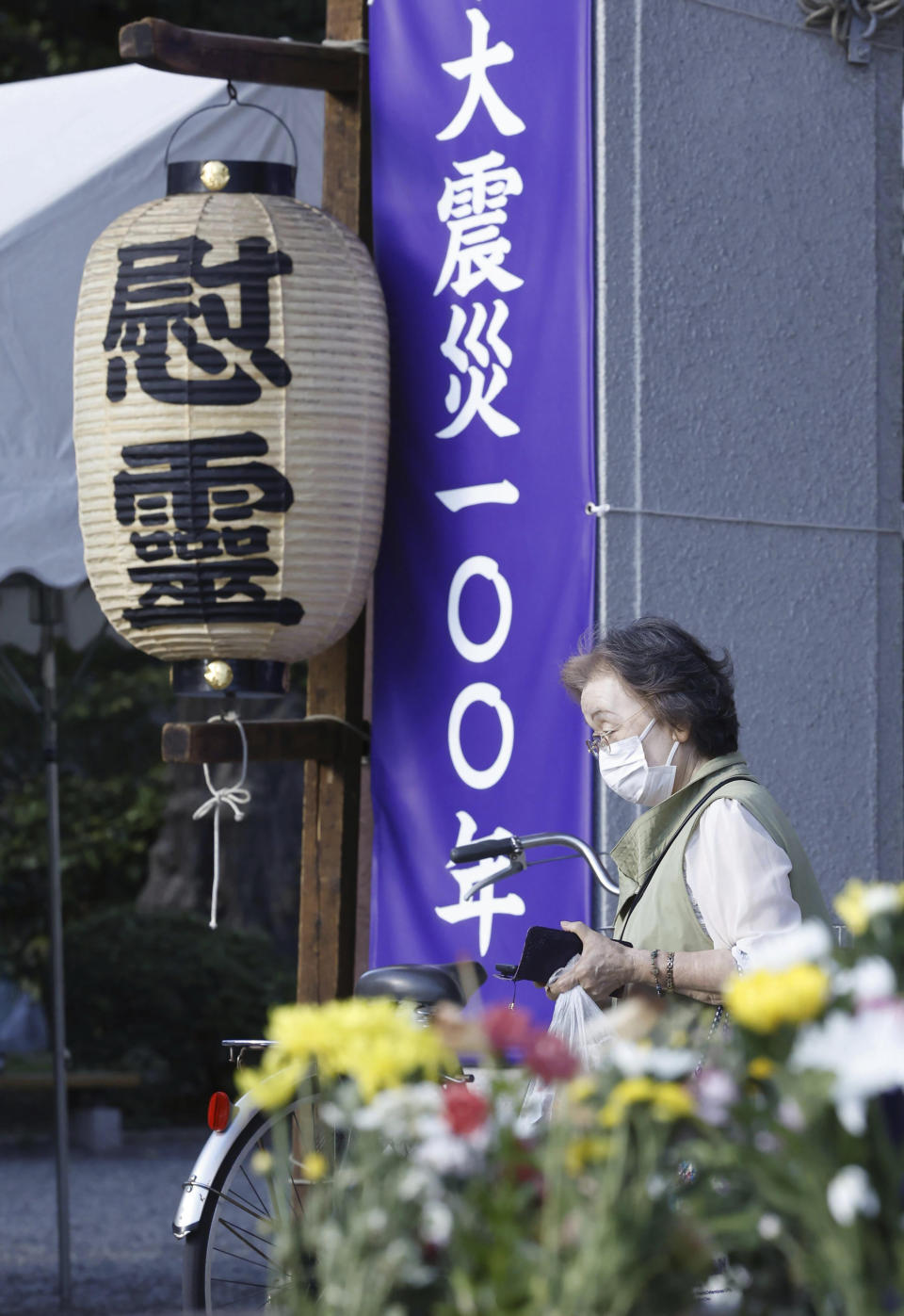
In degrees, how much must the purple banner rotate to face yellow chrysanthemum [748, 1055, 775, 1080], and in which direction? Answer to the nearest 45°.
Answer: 0° — it already faces it

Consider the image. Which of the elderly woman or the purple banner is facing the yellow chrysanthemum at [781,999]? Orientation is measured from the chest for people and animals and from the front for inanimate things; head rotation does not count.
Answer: the purple banner

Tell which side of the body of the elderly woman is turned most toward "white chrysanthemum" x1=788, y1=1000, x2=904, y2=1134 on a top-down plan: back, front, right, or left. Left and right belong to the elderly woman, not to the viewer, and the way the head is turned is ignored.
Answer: left

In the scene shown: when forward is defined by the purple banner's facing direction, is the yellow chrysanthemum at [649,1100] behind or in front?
in front

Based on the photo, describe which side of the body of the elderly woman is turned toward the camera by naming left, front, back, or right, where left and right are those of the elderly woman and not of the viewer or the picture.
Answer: left

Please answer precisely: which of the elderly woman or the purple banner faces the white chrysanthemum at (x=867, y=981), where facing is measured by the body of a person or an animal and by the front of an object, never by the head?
the purple banner

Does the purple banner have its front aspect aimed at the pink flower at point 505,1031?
yes

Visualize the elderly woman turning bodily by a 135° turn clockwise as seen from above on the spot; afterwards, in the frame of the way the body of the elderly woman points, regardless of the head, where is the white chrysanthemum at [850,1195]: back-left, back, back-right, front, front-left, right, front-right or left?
back-right

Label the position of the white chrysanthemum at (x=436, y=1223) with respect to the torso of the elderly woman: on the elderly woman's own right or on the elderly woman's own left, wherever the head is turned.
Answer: on the elderly woman's own left

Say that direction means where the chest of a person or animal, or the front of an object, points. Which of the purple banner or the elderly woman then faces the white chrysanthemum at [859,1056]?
the purple banner

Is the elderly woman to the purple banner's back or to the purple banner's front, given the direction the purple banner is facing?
to the front

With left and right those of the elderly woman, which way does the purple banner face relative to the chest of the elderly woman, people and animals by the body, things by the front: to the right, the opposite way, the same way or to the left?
to the left

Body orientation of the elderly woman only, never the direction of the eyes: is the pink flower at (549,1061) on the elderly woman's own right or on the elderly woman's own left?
on the elderly woman's own left

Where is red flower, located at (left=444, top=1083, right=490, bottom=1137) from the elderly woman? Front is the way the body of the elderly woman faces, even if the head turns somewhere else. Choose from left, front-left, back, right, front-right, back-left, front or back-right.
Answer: left
